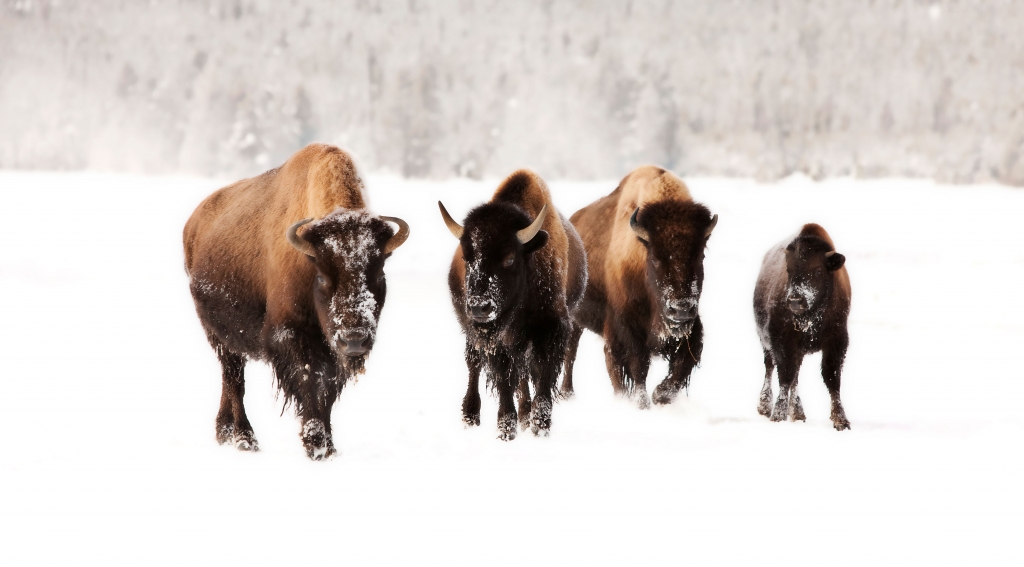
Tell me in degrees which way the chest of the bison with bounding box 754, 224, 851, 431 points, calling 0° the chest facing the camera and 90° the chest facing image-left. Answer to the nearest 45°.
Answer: approximately 0°

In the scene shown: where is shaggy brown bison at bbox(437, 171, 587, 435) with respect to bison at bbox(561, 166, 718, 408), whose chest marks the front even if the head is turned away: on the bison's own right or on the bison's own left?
on the bison's own right

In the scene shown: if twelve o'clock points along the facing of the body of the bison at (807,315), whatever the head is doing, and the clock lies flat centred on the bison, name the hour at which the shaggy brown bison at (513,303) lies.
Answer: The shaggy brown bison is roughly at 2 o'clock from the bison.

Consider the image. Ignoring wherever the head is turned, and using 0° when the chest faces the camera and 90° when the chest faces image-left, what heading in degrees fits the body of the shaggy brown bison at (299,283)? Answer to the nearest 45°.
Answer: approximately 315°

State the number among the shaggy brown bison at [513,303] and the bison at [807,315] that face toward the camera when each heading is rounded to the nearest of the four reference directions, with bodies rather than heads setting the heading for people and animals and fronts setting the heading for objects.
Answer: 2

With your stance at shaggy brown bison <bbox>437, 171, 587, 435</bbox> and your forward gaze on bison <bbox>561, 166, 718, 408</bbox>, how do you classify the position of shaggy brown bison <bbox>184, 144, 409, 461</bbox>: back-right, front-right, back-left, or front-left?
back-left
